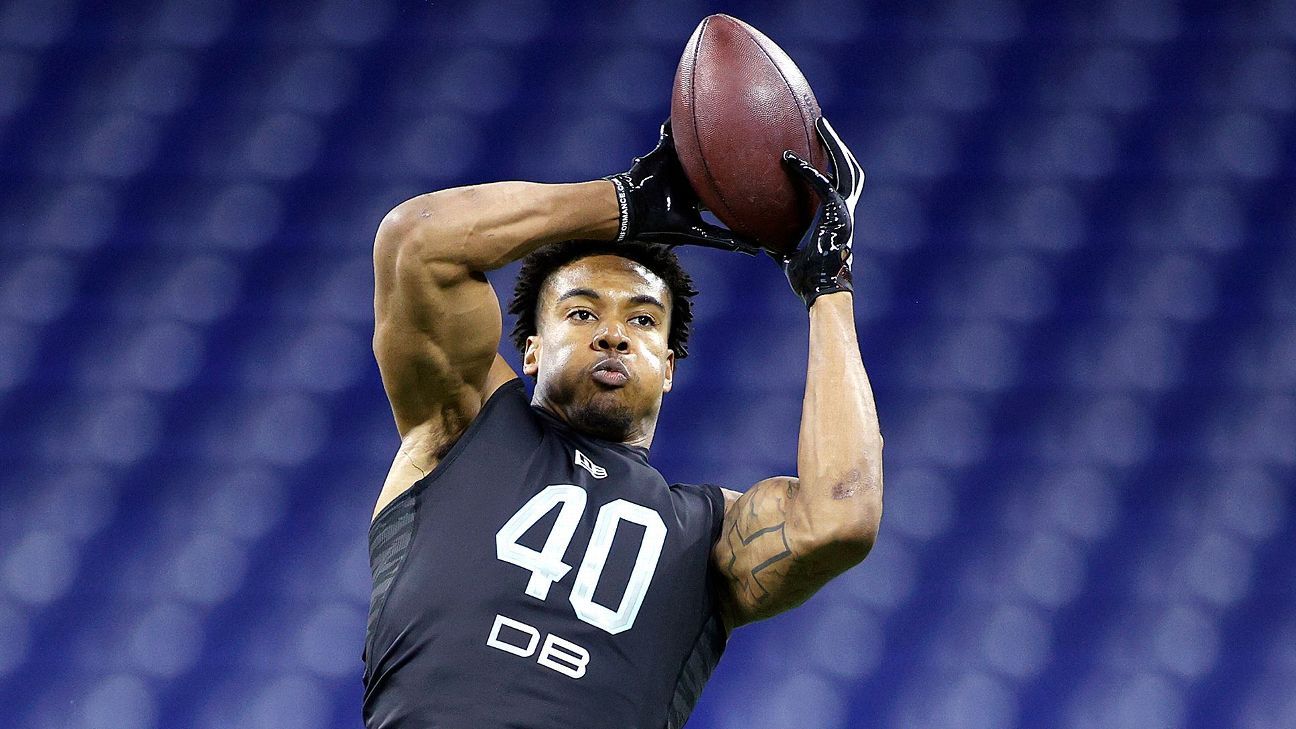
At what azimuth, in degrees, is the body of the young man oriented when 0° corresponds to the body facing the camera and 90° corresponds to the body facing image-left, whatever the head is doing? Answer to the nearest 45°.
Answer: approximately 0°
